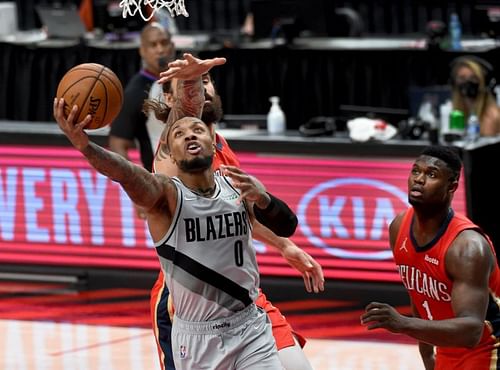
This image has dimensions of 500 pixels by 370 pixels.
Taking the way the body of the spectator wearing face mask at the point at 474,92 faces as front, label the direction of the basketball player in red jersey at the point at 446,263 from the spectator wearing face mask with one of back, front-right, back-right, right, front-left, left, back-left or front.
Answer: front-left

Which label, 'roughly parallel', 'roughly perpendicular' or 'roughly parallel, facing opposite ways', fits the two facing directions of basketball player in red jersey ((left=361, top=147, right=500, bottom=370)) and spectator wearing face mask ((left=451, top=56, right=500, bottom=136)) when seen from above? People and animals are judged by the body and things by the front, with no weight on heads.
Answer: roughly parallel

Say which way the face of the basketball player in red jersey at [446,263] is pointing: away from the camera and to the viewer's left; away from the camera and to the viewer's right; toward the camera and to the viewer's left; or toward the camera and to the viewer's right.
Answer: toward the camera and to the viewer's left

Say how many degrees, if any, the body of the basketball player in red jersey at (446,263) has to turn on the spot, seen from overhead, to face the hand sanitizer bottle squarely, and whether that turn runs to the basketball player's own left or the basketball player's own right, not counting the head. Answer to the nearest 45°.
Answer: approximately 135° to the basketball player's own right

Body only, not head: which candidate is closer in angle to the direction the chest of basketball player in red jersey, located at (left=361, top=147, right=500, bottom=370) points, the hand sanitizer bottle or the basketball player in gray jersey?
the basketball player in gray jersey

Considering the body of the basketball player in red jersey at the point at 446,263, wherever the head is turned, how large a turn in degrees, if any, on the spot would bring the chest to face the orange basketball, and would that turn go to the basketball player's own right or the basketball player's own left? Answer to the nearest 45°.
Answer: approximately 45° to the basketball player's own right

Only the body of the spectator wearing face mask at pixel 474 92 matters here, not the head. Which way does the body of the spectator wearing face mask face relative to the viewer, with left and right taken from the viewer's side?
facing the viewer and to the left of the viewer

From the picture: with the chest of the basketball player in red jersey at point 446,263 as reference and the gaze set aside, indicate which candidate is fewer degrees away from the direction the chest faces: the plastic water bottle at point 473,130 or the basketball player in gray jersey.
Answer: the basketball player in gray jersey

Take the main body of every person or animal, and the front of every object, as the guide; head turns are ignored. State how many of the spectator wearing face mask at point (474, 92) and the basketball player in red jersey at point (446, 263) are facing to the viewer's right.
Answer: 0

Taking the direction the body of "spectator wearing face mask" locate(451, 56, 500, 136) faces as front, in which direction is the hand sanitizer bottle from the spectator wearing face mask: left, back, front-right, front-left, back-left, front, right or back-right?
front-right

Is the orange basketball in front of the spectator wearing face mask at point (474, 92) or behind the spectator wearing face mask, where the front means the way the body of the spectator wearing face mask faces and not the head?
in front
